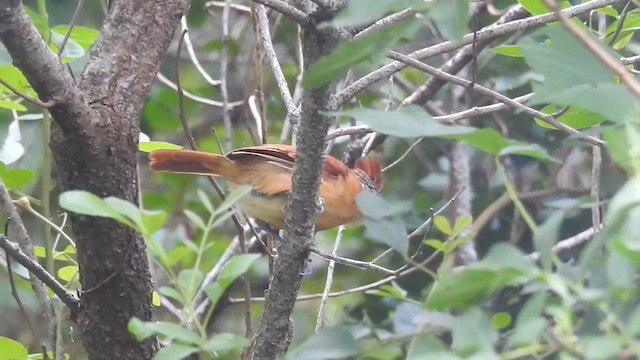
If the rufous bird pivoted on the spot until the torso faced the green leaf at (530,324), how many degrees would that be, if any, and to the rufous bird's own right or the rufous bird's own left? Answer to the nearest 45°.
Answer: approximately 90° to the rufous bird's own right

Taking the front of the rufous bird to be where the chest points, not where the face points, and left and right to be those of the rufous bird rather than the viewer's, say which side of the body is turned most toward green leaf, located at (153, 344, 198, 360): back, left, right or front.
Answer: right

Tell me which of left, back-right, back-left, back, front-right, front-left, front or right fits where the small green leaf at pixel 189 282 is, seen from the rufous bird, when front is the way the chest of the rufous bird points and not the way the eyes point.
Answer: right

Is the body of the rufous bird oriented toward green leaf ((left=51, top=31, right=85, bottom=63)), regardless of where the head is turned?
no

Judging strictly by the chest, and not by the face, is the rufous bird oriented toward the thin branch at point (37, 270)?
no

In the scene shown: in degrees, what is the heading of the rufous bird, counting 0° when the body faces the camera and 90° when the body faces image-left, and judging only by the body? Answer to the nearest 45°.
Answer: approximately 270°

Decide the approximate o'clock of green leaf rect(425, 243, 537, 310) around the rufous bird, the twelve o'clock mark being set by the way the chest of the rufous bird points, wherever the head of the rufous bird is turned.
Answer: The green leaf is roughly at 3 o'clock from the rufous bird.

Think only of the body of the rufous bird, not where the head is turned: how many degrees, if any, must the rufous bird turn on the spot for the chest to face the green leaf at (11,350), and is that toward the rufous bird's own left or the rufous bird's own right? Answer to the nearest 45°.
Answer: approximately 135° to the rufous bird's own right

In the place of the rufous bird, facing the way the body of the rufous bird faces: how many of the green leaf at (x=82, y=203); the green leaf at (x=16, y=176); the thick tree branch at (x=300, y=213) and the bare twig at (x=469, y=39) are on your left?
0

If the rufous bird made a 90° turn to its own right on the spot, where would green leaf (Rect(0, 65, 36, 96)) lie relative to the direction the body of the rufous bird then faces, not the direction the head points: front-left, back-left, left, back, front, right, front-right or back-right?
front-right

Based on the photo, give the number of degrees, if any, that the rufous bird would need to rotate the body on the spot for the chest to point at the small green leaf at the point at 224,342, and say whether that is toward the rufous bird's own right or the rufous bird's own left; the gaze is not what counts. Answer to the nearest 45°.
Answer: approximately 90° to the rufous bird's own right

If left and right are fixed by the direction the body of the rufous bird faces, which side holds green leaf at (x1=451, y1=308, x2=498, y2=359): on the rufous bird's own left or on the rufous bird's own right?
on the rufous bird's own right

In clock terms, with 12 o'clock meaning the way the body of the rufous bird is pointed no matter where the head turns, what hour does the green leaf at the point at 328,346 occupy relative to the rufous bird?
The green leaf is roughly at 3 o'clock from the rufous bird.
